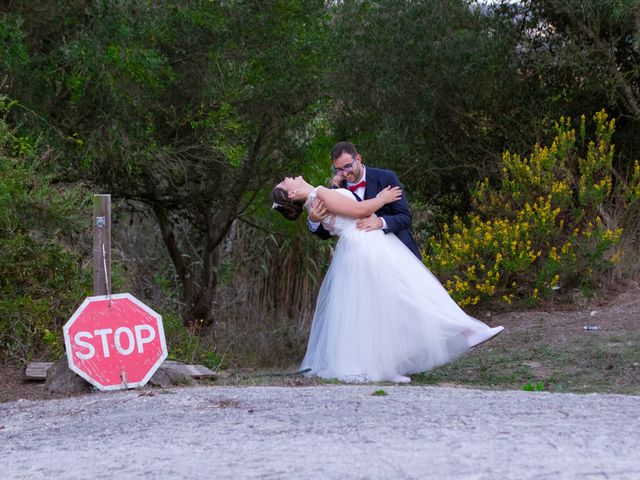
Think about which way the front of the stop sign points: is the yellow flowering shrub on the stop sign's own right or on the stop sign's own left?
on the stop sign's own left

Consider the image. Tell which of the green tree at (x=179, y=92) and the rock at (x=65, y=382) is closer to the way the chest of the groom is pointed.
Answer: the rock

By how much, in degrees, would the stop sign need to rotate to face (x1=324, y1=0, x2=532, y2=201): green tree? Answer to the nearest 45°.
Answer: approximately 135° to its left

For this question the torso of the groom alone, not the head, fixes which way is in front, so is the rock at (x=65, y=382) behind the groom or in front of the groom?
in front

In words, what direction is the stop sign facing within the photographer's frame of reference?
facing the viewer

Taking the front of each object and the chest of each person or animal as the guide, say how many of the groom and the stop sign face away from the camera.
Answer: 0

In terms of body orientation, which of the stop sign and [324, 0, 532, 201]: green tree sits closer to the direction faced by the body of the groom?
the stop sign

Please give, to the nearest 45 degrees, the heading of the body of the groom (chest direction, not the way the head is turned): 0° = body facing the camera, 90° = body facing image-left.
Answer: approximately 45°

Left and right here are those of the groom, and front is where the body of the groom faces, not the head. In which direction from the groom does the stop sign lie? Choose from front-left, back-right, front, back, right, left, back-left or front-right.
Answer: front-right

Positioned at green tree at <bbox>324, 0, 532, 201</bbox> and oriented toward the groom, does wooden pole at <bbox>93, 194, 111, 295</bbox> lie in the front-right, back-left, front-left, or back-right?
front-right
